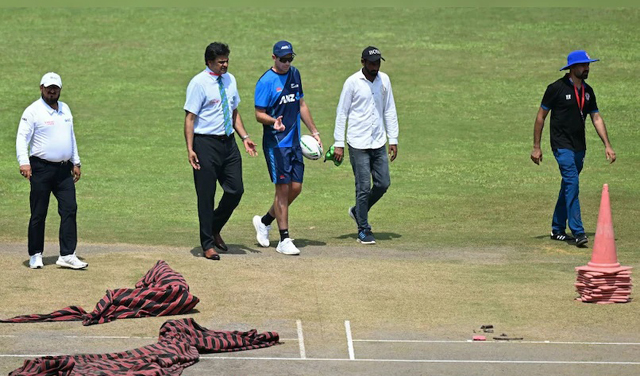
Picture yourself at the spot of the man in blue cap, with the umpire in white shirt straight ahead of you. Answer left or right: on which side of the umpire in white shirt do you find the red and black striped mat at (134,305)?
left

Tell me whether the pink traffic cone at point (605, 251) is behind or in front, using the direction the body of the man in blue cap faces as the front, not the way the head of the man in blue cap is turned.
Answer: in front

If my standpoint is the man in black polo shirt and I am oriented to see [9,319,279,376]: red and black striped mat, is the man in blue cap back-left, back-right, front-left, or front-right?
front-right

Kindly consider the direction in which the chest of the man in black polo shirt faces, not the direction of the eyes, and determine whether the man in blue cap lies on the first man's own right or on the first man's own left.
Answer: on the first man's own right

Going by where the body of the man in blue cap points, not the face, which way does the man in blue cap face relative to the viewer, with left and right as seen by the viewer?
facing the viewer and to the right of the viewer

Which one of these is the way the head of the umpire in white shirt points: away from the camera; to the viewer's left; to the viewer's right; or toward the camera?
toward the camera

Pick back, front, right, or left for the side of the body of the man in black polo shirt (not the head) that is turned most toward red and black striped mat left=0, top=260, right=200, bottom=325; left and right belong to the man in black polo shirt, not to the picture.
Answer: right

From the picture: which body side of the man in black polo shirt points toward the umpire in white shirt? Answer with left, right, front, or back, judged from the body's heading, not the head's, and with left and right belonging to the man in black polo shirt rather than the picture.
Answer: right

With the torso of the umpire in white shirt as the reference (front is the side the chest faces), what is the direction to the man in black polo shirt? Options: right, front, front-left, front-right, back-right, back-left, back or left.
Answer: front-left

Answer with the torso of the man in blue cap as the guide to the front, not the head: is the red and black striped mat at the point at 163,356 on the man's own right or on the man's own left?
on the man's own right

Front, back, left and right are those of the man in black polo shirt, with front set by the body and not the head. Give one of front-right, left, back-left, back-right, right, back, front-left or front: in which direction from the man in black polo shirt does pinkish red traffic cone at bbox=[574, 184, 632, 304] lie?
front-right

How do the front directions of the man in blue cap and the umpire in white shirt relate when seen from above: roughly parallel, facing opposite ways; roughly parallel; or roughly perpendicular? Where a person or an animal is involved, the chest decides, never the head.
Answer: roughly parallel

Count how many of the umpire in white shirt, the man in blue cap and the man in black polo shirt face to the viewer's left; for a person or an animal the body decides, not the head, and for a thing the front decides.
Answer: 0

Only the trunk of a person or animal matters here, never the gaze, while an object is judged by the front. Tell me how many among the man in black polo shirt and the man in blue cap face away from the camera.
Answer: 0

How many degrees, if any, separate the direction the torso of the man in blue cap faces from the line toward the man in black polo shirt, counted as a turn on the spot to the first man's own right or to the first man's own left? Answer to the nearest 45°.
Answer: approximately 45° to the first man's own left
